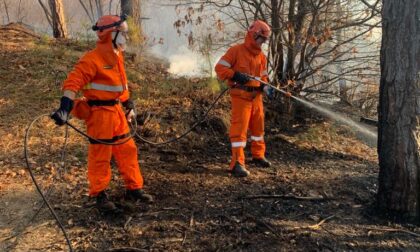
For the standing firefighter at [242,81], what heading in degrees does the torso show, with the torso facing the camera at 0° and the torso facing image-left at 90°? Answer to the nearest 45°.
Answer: approximately 315°

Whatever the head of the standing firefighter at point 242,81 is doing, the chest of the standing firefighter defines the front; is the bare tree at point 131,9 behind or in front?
behind

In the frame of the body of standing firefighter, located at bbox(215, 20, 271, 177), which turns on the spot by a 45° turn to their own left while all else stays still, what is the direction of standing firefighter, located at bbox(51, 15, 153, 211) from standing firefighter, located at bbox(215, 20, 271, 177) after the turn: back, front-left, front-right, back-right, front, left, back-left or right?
back-right

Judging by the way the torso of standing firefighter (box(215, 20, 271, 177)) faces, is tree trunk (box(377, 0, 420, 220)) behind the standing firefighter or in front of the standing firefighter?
in front

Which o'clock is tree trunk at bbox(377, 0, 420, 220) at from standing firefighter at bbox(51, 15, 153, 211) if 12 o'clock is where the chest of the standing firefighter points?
The tree trunk is roughly at 11 o'clock from the standing firefighter.

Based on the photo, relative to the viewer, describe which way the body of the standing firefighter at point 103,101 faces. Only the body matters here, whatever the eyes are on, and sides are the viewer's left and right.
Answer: facing the viewer and to the right of the viewer
